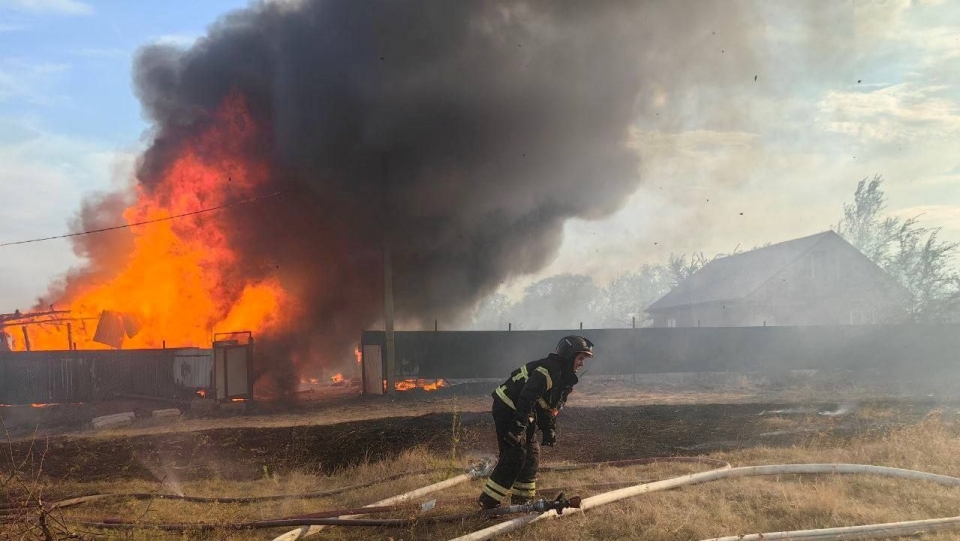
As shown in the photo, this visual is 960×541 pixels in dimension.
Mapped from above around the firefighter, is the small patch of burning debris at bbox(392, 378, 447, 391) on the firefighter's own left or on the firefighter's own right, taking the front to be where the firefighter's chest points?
on the firefighter's own left

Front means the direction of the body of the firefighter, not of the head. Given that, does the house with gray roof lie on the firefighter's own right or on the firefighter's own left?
on the firefighter's own left

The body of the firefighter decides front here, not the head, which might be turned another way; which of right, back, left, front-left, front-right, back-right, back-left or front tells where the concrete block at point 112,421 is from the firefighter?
back-left

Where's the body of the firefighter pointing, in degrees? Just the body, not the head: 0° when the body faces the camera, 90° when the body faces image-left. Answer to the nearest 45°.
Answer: approximately 270°

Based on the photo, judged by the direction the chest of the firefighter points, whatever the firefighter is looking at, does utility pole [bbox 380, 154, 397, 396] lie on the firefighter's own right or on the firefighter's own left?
on the firefighter's own left

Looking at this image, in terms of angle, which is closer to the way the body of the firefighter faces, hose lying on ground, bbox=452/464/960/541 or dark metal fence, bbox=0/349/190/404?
the hose lying on ground
